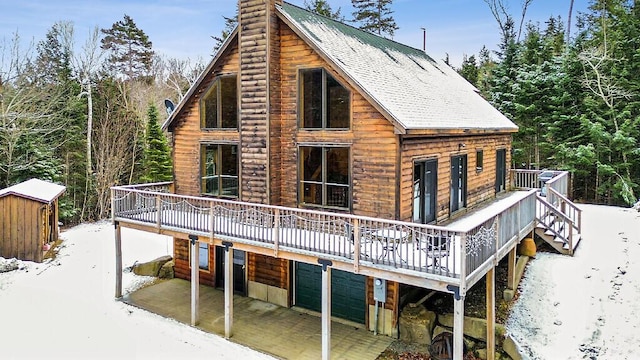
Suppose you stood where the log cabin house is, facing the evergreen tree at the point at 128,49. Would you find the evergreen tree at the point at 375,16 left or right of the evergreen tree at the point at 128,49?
right

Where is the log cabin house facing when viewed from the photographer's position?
facing the viewer and to the left of the viewer

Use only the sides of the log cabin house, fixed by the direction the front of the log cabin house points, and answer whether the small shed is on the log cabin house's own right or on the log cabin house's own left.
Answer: on the log cabin house's own right

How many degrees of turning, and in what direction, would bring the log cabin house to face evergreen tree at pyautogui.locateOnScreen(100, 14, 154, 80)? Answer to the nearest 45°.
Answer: approximately 90° to its right

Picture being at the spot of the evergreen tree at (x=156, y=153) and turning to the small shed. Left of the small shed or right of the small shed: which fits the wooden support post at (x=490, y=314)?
left
